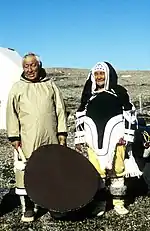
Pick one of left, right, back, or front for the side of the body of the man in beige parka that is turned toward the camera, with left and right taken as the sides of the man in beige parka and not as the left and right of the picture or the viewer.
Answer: front

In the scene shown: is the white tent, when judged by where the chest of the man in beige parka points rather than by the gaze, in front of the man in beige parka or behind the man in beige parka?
behind

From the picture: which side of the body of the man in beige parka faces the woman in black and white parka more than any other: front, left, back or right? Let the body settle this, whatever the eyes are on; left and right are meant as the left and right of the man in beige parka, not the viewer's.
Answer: left
